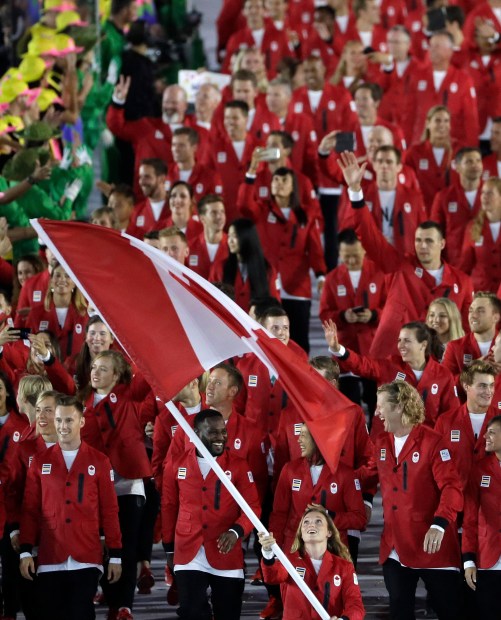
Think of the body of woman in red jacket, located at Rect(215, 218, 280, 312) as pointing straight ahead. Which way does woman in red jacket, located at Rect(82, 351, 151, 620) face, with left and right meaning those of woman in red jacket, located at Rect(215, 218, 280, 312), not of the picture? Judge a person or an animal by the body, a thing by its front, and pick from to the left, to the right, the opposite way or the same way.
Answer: the same way

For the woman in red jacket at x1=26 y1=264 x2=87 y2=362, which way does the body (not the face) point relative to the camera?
toward the camera

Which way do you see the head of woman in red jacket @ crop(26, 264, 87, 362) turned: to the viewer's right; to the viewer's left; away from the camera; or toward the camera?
toward the camera

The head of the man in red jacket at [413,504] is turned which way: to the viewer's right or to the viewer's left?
to the viewer's left

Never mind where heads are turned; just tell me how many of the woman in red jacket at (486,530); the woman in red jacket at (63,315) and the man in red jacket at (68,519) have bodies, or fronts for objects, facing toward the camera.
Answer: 3

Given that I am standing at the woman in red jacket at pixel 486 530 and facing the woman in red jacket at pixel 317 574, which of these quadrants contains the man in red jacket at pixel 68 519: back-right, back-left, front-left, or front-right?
front-right

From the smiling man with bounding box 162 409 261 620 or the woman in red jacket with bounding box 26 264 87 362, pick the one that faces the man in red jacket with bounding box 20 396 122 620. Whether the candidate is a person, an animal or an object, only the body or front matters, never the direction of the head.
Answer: the woman in red jacket

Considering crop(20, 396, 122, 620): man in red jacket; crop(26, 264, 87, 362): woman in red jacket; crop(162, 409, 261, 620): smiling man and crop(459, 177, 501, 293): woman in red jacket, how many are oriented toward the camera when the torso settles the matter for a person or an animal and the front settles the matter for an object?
4

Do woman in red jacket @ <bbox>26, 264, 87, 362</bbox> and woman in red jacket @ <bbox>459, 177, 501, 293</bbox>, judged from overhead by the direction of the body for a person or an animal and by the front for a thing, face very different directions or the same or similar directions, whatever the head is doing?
same or similar directions

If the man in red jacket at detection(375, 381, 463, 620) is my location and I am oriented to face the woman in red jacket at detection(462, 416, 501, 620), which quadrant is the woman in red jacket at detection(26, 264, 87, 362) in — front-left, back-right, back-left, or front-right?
back-left

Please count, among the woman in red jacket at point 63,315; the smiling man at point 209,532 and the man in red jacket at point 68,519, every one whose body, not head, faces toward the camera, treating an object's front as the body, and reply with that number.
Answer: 3

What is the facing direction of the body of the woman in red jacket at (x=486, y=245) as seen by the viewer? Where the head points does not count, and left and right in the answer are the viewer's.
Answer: facing the viewer

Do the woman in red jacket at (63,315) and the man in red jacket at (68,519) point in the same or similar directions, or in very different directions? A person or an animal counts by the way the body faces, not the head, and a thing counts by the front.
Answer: same or similar directions

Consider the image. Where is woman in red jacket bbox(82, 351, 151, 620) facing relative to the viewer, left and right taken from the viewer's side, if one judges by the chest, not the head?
facing the viewer and to the left of the viewer
